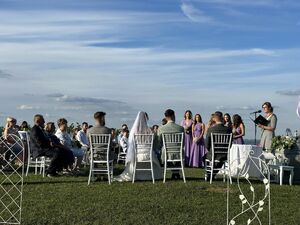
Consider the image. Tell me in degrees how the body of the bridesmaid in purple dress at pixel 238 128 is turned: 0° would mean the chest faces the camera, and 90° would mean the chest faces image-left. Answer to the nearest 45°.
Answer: approximately 45°

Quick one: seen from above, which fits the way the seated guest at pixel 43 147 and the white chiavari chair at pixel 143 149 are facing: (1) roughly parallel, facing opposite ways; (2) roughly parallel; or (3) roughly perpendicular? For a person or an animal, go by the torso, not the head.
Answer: roughly perpendicular

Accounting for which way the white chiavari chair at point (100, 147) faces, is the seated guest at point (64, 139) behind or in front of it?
in front

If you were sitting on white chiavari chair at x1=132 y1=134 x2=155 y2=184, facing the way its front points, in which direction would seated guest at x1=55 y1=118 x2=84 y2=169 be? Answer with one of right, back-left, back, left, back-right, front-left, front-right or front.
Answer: front-left

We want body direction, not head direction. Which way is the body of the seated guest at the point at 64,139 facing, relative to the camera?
to the viewer's right

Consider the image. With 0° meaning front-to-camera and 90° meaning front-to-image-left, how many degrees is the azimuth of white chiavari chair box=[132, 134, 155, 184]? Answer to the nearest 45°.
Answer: approximately 180°

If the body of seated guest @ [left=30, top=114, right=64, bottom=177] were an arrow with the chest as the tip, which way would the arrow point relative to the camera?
to the viewer's right

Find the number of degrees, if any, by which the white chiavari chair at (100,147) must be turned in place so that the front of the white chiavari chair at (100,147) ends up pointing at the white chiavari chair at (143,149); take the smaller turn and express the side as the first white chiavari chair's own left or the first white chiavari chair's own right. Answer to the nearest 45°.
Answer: approximately 90° to the first white chiavari chair's own right

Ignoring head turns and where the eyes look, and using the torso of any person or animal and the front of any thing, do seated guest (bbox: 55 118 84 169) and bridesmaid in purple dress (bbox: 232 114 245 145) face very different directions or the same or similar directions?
very different directions

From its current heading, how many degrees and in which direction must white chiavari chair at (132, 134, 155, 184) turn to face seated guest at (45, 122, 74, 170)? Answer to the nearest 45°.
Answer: approximately 45° to its left

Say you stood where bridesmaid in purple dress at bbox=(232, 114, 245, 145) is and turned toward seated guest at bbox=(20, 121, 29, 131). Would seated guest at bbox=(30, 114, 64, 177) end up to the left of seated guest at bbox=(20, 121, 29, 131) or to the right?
left

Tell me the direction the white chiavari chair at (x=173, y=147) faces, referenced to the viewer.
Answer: facing away from the viewer

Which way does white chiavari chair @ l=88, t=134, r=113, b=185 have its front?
away from the camera

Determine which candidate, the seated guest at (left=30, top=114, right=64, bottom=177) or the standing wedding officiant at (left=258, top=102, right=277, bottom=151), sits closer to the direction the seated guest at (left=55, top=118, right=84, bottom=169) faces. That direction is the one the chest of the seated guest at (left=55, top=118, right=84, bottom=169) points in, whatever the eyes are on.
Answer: the standing wedding officiant
